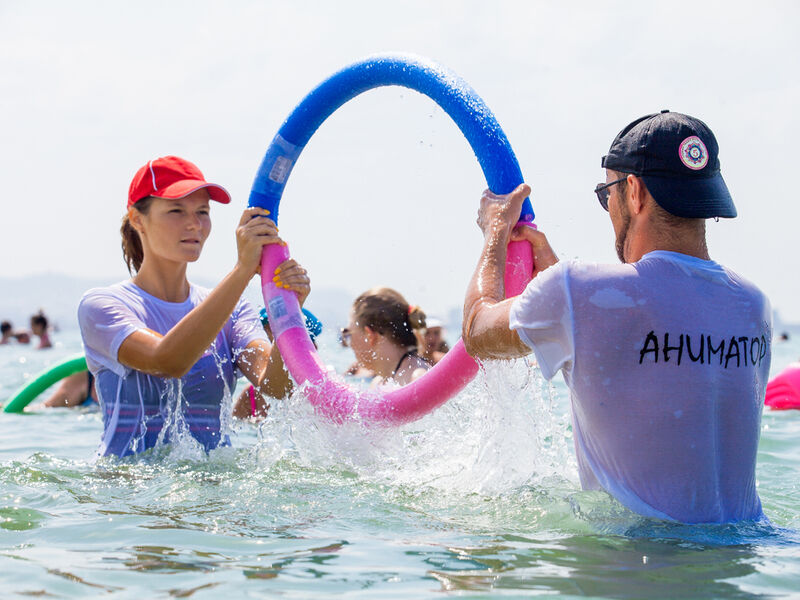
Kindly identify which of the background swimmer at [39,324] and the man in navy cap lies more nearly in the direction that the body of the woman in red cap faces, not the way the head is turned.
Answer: the man in navy cap

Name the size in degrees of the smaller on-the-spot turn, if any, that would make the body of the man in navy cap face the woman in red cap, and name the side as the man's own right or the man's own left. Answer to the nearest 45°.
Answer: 0° — they already face them

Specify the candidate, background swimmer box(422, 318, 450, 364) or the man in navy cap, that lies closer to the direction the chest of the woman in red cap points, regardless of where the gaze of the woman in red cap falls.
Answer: the man in navy cap

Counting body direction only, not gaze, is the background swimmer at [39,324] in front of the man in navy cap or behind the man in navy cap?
in front

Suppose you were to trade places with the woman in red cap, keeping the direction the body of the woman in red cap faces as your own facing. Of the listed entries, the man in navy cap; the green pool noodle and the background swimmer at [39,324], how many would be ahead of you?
1

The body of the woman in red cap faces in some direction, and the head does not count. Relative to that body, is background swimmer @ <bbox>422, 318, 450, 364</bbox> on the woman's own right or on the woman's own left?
on the woman's own left

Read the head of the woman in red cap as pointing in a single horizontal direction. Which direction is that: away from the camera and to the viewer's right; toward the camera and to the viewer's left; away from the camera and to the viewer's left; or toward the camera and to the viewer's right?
toward the camera and to the viewer's right

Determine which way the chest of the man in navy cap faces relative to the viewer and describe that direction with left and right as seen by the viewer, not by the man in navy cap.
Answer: facing away from the viewer and to the left of the viewer

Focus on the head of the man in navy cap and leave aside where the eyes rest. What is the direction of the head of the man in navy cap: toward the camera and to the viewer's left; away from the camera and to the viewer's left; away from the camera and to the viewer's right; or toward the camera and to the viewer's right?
away from the camera and to the viewer's left

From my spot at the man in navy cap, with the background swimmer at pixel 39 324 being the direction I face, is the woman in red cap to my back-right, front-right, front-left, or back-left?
front-left

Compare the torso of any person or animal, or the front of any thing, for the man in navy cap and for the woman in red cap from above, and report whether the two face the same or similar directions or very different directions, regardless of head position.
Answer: very different directions

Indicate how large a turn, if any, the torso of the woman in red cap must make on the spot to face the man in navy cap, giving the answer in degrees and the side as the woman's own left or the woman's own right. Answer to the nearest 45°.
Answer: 0° — they already face them

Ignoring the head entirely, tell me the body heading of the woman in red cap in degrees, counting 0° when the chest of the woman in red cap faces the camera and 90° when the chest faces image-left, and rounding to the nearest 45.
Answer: approximately 315°

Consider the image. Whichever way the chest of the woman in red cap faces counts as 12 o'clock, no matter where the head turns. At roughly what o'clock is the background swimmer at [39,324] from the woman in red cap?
The background swimmer is roughly at 7 o'clock from the woman in red cap.

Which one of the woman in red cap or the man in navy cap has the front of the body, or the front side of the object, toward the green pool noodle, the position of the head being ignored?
the man in navy cap
